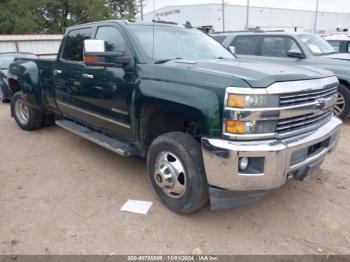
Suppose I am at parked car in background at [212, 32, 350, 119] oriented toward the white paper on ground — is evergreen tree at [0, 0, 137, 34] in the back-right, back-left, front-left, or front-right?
back-right

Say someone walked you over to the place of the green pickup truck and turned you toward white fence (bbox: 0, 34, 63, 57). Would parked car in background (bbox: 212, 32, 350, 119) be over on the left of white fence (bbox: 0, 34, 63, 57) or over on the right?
right

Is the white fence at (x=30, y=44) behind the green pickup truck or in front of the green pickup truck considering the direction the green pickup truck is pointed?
behind

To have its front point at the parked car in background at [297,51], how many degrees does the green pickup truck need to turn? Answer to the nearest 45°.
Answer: approximately 90° to its left

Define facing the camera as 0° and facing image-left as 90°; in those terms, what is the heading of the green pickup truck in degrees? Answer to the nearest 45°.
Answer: approximately 315°

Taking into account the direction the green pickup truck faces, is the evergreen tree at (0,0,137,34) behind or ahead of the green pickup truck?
behind

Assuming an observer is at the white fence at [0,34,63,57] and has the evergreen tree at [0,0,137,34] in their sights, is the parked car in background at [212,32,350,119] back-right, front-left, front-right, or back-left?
back-right
